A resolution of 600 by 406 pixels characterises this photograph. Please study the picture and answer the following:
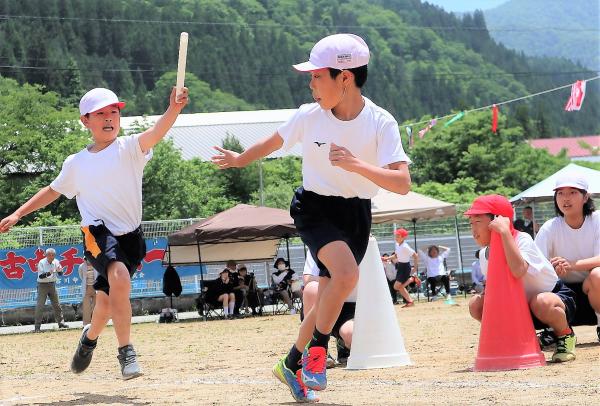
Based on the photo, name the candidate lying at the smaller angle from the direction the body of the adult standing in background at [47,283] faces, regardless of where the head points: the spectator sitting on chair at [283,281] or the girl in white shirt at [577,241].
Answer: the girl in white shirt

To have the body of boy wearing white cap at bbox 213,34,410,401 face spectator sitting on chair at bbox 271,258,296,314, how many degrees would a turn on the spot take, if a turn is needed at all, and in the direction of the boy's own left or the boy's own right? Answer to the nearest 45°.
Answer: approximately 135° to the boy's own right

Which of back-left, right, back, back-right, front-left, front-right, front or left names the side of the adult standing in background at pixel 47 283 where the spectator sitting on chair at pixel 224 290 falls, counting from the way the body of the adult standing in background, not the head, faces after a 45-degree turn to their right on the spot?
back-left

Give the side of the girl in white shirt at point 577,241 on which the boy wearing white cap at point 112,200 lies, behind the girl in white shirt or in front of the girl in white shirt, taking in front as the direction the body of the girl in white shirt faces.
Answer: in front

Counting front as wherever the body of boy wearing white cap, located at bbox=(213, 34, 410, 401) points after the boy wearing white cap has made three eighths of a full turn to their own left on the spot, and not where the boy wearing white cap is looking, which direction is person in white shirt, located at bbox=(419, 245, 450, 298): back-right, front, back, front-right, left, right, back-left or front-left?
left

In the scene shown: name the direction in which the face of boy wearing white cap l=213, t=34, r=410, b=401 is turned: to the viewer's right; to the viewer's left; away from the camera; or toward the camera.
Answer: to the viewer's left

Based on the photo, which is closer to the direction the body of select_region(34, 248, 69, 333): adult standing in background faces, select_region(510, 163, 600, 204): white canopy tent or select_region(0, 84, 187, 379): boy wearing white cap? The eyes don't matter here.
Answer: the boy wearing white cap

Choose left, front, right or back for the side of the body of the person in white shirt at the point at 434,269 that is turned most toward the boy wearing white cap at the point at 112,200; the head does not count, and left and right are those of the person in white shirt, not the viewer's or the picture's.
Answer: front

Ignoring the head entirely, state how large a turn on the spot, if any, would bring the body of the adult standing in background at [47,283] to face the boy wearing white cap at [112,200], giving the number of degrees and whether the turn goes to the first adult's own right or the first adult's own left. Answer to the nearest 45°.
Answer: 0° — they already face them

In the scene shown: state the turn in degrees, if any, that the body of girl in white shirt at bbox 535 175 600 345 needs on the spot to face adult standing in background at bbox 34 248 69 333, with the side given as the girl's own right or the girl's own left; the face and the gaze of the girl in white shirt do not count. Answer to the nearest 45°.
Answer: approximately 90° to the girl's own right

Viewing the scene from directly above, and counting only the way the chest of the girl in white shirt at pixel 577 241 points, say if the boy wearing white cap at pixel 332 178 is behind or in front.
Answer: in front

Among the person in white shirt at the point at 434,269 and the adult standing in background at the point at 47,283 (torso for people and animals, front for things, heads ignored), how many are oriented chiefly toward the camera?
2

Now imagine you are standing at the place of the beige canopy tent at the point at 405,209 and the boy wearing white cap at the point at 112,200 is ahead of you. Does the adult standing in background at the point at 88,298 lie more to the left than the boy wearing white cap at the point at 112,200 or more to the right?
right
